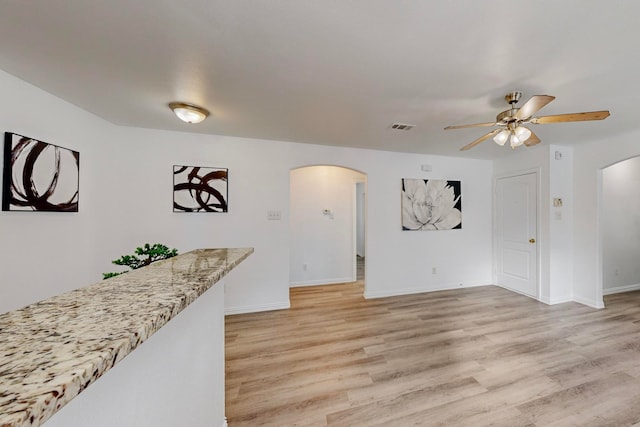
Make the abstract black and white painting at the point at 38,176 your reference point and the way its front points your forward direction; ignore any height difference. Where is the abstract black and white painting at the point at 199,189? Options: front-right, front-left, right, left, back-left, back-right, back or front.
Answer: front-left

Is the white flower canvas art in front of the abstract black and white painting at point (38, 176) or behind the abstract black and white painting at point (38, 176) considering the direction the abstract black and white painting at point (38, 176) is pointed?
in front

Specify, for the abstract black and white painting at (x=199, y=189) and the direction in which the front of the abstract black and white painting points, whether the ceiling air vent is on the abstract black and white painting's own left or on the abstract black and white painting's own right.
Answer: on the abstract black and white painting's own left

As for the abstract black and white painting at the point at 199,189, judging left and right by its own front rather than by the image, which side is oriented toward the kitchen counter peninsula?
front

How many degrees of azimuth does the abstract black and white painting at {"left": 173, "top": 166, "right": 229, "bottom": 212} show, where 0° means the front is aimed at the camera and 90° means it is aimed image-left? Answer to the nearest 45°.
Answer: approximately 0°

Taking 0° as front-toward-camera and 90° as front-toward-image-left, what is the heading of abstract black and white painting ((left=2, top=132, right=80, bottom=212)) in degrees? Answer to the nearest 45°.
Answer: approximately 315°

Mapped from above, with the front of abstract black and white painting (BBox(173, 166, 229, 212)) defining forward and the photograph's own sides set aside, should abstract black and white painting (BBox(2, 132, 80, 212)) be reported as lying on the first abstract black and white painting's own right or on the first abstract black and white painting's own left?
on the first abstract black and white painting's own right

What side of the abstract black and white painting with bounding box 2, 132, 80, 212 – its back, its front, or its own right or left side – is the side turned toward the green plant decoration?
front

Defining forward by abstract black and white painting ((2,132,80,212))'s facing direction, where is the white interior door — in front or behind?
in front

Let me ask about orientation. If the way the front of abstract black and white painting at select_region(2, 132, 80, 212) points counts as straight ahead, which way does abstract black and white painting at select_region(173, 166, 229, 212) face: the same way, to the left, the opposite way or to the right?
to the right

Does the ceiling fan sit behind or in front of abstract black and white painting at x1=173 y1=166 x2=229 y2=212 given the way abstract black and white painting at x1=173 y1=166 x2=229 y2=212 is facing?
in front

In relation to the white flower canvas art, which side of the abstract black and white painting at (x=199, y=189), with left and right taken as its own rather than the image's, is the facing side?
left
